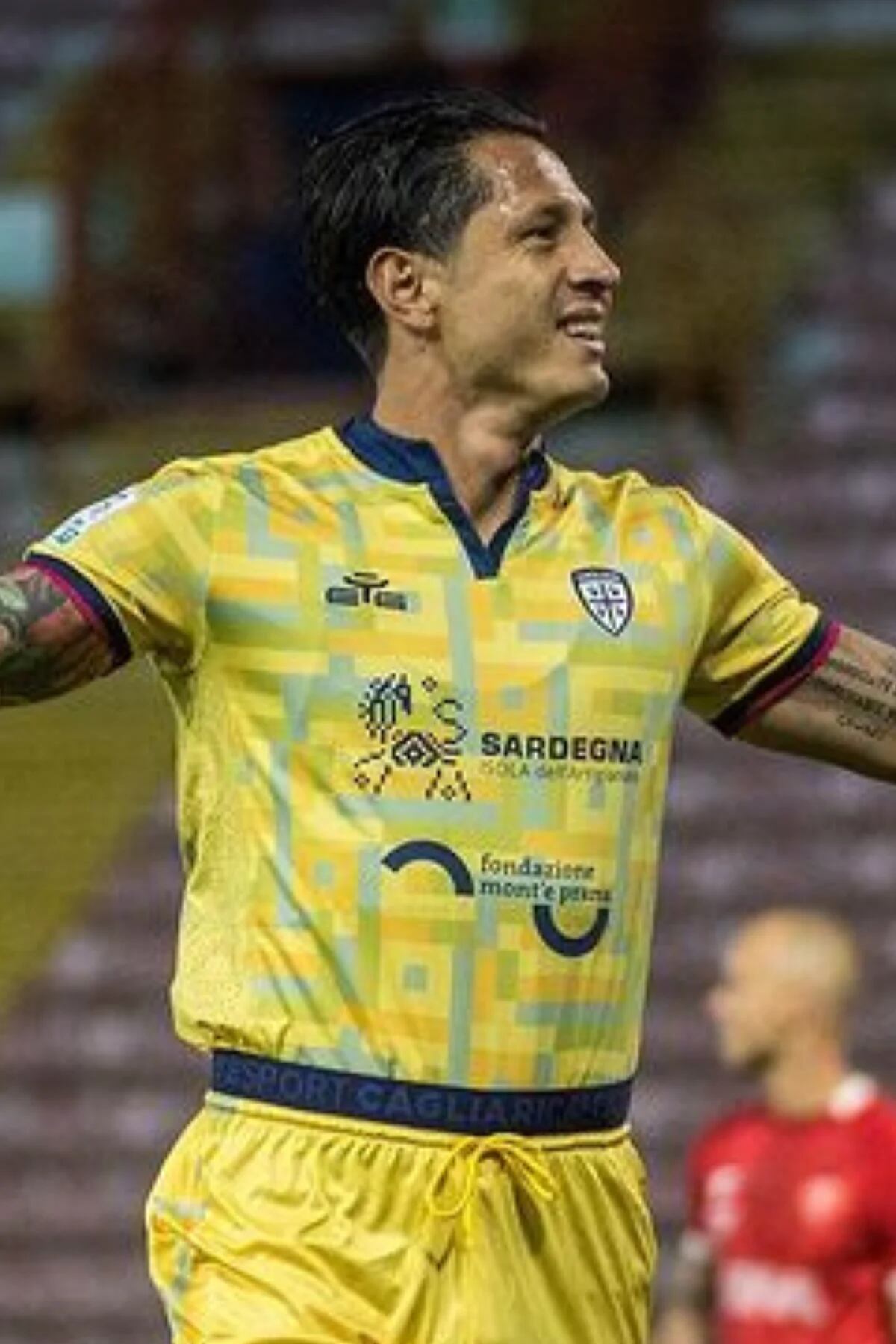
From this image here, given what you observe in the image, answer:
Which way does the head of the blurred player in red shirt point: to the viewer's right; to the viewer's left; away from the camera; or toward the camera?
to the viewer's left

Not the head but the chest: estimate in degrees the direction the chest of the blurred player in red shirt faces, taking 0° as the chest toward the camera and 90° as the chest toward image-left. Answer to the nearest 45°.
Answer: approximately 45°

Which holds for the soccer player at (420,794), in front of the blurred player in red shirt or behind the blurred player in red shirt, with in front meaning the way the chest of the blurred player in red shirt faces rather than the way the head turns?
in front
